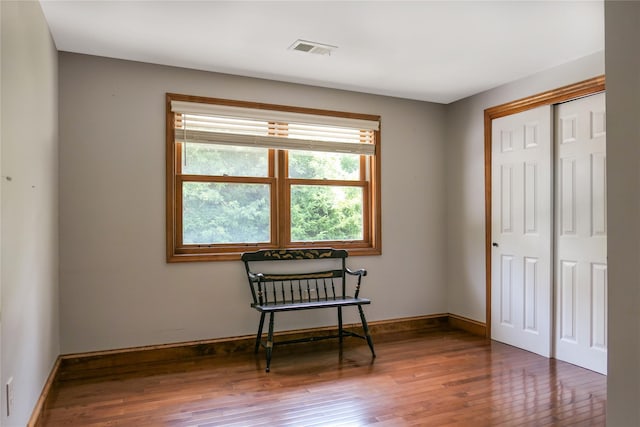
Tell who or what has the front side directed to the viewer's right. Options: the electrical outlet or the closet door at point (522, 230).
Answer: the electrical outlet

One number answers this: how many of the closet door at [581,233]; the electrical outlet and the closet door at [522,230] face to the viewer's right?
1

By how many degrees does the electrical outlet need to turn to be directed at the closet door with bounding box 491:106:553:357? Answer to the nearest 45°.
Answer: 0° — it already faces it

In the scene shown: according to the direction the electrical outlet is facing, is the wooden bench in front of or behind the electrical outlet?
in front

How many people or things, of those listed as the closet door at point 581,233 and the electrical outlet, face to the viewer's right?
1

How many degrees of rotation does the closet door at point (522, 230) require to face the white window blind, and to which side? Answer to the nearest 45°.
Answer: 0° — it already faces it

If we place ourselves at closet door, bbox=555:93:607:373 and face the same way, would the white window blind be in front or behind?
in front

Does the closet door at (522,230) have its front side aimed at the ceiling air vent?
yes

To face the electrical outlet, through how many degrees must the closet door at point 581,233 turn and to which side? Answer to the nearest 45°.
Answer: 0° — it already faces it

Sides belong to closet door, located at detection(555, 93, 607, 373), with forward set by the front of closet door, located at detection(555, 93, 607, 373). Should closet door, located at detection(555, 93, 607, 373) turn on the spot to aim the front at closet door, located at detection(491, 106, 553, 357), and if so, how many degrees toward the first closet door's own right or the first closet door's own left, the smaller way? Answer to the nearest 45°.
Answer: approximately 90° to the first closet door's own right

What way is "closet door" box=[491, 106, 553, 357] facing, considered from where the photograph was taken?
facing the viewer and to the left of the viewer

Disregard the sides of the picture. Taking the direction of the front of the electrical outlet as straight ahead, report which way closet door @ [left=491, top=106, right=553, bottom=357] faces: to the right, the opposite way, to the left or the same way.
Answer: the opposite way

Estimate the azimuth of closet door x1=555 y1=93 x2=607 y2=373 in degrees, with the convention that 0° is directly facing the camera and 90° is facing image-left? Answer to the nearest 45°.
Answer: approximately 45°

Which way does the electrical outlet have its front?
to the viewer's right

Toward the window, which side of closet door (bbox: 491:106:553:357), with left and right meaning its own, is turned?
front
